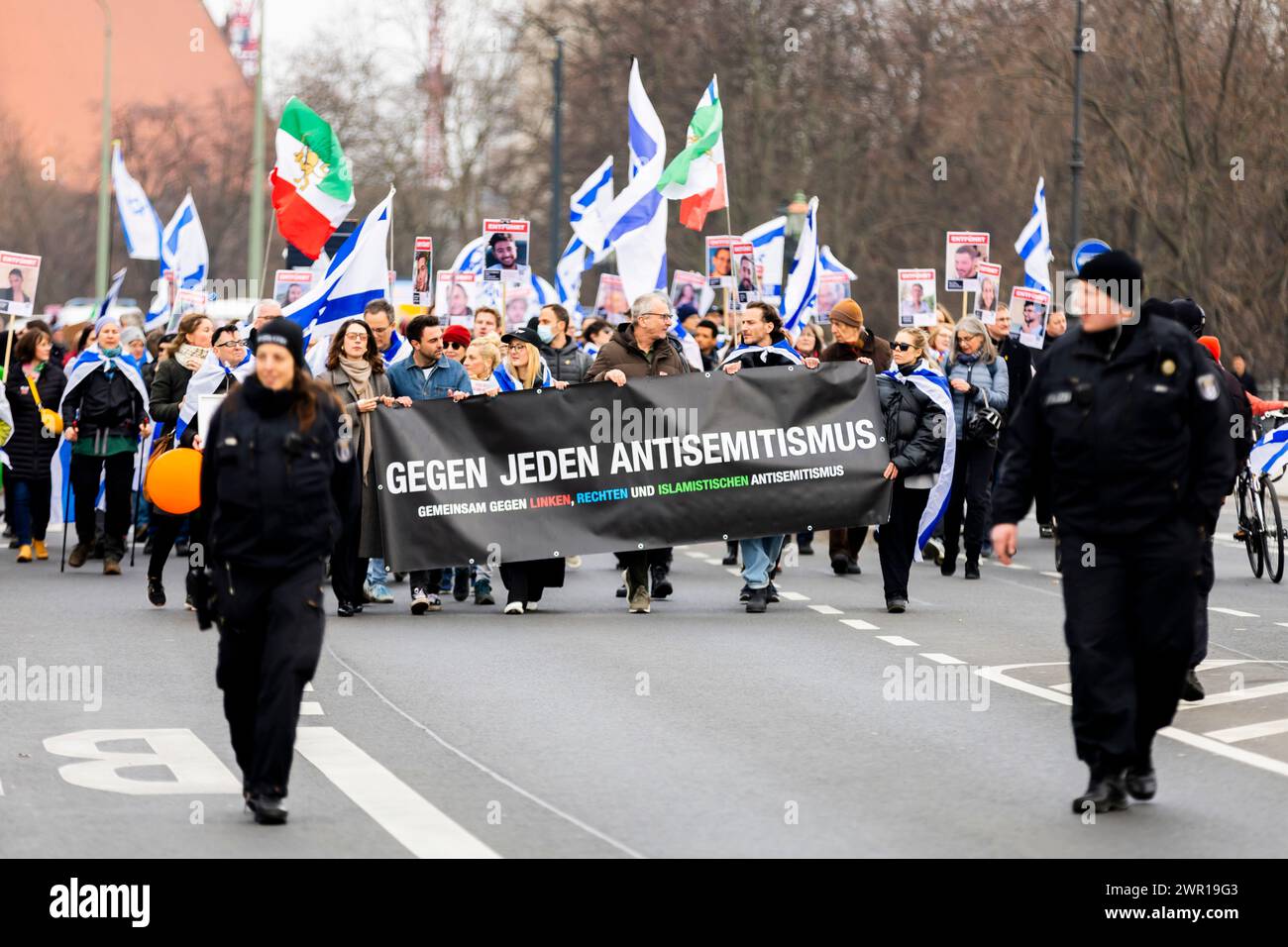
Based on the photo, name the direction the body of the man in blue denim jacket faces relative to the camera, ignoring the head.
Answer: toward the camera

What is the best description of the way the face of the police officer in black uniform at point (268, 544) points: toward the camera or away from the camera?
toward the camera

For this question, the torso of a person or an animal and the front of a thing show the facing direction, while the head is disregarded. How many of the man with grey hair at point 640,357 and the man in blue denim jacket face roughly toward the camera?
2

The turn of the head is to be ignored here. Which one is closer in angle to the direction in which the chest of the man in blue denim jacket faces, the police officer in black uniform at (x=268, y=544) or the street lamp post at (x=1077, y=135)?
the police officer in black uniform

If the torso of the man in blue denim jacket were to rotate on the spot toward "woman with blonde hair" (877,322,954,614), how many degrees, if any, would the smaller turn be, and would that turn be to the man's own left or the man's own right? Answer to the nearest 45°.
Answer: approximately 90° to the man's own left

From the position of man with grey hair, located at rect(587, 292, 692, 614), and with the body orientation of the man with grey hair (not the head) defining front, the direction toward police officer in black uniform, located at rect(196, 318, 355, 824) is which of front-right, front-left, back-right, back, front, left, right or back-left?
front

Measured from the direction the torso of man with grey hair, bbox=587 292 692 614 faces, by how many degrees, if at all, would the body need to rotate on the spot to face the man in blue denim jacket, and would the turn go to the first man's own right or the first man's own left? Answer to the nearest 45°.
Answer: approximately 90° to the first man's own right

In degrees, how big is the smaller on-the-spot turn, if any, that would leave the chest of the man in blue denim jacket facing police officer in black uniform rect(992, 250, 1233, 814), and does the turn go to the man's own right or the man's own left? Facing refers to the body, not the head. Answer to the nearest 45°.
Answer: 0° — they already face them

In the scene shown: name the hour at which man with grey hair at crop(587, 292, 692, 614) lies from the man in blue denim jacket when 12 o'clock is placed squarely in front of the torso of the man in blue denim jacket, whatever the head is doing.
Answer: The man with grey hair is roughly at 9 o'clock from the man in blue denim jacket.

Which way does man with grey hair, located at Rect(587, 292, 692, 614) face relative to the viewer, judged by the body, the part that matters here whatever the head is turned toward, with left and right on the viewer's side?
facing the viewer

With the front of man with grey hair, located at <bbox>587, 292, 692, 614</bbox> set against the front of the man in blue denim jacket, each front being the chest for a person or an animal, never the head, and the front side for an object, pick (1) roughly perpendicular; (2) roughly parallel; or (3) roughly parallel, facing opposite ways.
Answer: roughly parallel

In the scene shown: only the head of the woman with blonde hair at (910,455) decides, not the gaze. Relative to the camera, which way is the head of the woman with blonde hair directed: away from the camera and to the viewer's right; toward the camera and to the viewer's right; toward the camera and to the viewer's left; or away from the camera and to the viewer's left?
toward the camera and to the viewer's left

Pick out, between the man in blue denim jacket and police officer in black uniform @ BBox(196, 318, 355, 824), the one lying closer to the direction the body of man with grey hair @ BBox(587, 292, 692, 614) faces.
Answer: the police officer in black uniform

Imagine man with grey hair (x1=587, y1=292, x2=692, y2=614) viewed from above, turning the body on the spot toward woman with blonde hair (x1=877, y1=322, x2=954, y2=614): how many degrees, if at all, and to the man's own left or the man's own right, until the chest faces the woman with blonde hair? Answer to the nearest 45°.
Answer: approximately 90° to the man's own left
